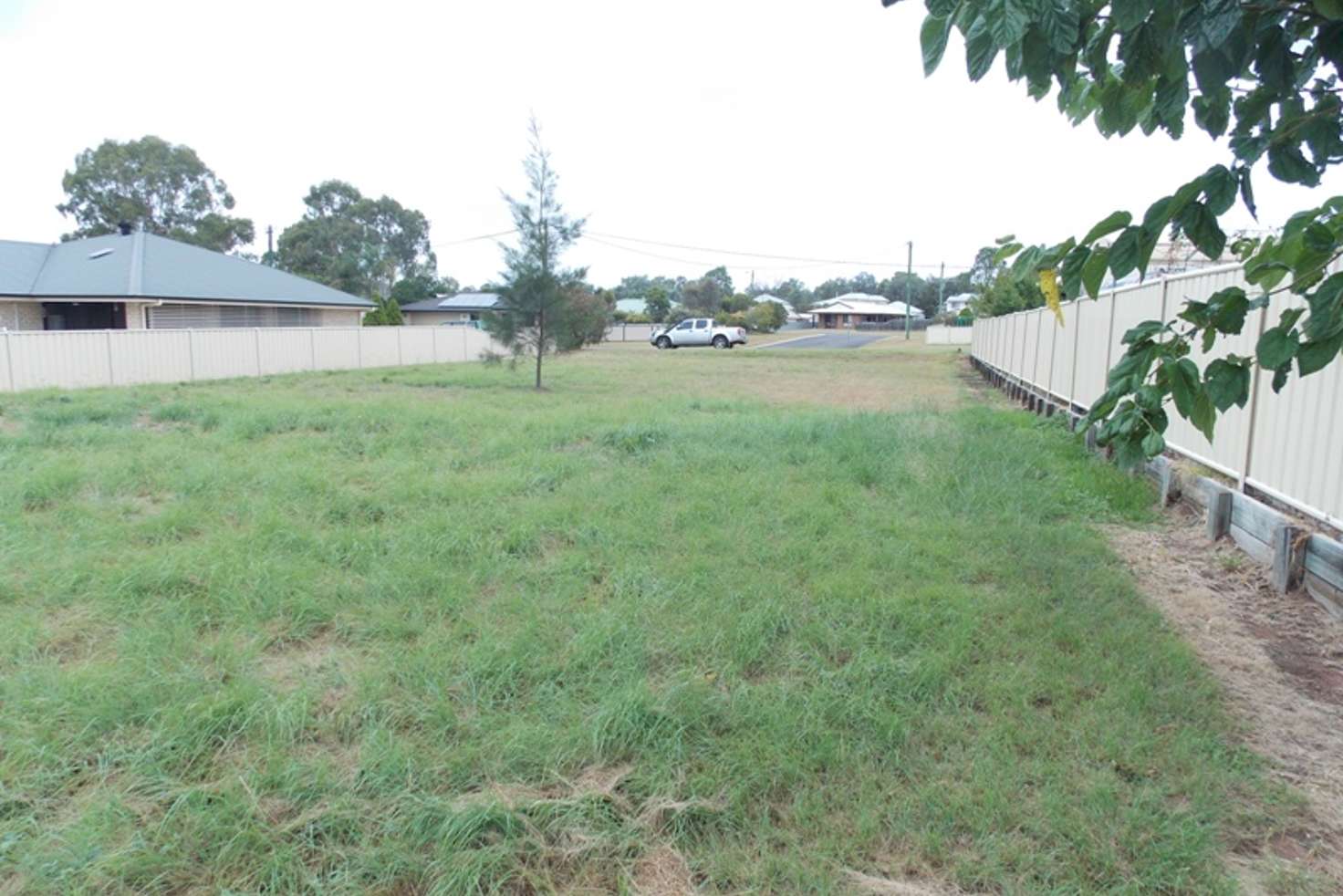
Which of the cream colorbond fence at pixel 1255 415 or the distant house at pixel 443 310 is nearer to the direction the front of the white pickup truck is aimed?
the distant house

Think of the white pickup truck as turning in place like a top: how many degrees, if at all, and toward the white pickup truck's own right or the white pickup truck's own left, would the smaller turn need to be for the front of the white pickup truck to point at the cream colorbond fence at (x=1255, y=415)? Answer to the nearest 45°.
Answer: approximately 90° to the white pickup truck's own left

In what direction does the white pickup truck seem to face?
to the viewer's left

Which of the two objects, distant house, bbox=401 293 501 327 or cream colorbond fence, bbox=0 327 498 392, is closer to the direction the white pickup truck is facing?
the distant house

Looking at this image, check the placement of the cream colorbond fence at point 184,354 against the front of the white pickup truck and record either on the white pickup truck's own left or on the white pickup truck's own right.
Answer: on the white pickup truck's own left

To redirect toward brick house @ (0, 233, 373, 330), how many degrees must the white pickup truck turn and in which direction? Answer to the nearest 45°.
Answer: approximately 45° to its left

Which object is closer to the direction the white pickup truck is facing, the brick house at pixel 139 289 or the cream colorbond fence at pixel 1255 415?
the brick house
